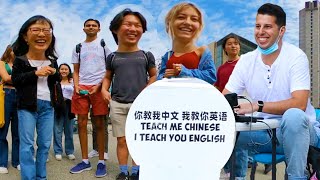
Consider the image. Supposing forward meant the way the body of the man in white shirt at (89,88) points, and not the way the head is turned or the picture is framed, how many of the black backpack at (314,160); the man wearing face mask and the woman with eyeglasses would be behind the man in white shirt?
0

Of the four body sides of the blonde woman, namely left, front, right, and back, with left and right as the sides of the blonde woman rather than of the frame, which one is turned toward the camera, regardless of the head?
front

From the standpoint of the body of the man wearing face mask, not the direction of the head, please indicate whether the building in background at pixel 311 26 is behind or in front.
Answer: behind

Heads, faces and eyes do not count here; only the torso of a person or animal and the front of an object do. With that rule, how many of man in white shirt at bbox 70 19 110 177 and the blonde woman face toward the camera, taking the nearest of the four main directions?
2

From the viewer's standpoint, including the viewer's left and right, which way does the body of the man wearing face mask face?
facing the viewer and to the left of the viewer

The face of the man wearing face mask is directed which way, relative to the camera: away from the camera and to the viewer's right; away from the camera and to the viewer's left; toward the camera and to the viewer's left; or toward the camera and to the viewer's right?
toward the camera and to the viewer's left

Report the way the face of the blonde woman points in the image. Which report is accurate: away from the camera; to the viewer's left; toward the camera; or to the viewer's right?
toward the camera

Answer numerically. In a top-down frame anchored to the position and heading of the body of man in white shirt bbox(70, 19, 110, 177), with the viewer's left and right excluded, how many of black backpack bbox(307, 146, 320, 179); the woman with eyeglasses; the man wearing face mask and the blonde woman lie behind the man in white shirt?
0

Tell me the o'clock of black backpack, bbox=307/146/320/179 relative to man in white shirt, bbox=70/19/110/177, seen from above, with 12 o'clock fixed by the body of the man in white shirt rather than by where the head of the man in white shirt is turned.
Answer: The black backpack is roughly at 11 o'clock from the man in white shirt.

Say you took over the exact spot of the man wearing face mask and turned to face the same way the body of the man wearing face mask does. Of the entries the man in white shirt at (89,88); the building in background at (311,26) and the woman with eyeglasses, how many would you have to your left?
0

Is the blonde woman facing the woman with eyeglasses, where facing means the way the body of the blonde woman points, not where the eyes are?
no

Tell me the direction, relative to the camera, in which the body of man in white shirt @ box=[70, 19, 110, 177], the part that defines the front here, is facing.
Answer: toward the camera

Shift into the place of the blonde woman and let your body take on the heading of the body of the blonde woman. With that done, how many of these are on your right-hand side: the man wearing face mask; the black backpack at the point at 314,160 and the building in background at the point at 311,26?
0

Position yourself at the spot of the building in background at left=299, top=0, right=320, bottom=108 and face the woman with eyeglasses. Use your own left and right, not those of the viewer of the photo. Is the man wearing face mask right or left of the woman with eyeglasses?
left
